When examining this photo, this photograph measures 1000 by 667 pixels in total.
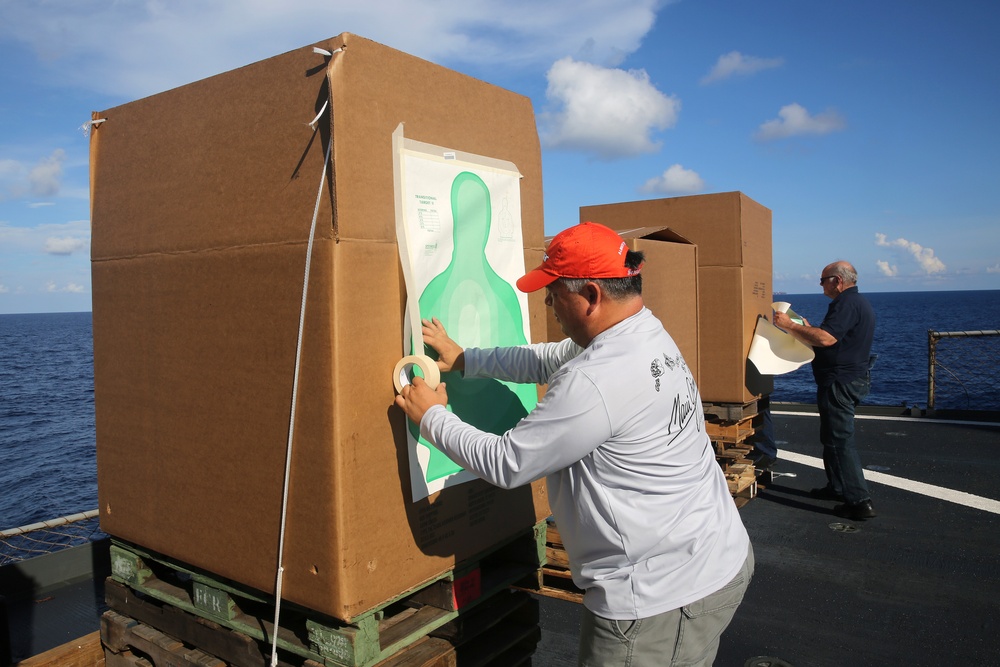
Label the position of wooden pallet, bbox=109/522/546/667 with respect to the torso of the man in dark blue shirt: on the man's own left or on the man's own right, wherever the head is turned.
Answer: on the man's own left

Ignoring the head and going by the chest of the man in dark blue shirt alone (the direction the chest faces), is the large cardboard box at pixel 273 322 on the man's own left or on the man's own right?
on the man's own left

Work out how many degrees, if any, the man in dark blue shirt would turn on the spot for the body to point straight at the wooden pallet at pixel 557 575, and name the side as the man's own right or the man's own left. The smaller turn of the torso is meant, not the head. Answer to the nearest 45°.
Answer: approximately 45° to the man's own left

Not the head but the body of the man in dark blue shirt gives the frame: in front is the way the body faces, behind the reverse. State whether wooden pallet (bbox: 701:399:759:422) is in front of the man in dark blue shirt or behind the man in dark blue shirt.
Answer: in front

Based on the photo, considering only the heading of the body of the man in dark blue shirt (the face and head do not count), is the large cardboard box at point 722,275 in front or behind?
in front

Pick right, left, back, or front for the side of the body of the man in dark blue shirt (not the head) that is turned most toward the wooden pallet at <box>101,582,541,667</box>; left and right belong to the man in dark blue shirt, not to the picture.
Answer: left

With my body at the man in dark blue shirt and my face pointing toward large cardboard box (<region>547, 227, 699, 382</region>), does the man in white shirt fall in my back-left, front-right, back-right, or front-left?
front-left

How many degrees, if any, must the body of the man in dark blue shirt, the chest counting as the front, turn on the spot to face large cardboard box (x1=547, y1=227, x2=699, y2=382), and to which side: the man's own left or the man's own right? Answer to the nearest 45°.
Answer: approximately 45° to the man's own left

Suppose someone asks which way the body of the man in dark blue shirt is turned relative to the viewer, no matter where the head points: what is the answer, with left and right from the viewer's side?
facing to the left of the viewer

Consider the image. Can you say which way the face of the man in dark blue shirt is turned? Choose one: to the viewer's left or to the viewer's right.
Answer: to the viewer's left

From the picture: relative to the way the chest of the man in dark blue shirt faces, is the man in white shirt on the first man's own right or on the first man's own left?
on the first man's own left

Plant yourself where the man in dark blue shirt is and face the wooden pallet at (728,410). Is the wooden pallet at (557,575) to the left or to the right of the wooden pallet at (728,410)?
left

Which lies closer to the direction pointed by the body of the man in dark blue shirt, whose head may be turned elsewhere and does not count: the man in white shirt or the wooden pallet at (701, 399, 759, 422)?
the wooden pallet
